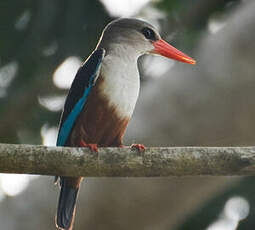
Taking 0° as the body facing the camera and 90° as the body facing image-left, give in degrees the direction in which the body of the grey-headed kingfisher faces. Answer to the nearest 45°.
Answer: approximately 315°
